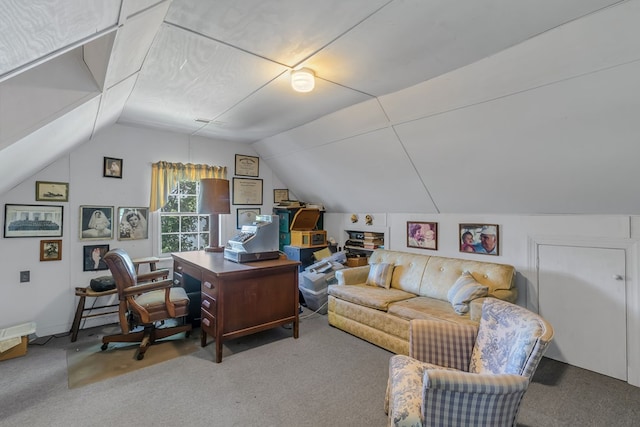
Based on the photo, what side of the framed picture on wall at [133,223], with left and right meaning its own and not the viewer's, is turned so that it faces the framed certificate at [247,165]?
left

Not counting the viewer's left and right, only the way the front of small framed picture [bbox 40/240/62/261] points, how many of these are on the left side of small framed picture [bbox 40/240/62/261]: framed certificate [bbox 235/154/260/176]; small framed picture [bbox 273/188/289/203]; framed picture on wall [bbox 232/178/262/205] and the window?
4

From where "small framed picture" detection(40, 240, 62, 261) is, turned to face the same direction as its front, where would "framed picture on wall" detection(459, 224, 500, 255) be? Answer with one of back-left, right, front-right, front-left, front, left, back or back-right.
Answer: front-left

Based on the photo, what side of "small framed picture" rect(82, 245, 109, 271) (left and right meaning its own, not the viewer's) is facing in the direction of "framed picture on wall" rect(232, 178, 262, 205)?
left

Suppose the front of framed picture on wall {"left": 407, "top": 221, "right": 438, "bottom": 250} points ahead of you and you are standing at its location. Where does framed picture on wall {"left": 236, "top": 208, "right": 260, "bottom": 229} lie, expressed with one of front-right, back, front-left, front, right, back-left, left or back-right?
front-right

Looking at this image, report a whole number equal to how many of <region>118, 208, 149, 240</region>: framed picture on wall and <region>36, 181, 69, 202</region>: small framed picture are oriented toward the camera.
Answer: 2

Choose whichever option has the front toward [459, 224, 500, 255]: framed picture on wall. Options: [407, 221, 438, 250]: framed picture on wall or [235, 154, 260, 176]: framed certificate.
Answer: the framed certificate

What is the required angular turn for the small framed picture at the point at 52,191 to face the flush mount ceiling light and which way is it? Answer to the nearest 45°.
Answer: approximately 45° to its left

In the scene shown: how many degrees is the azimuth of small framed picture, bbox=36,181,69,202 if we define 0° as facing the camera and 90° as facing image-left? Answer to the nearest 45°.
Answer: approximately 0°

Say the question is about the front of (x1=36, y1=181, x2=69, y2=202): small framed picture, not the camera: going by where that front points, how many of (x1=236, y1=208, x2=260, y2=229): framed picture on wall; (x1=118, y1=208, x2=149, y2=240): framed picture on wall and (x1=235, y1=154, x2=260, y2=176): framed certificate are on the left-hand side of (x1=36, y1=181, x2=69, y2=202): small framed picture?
3
